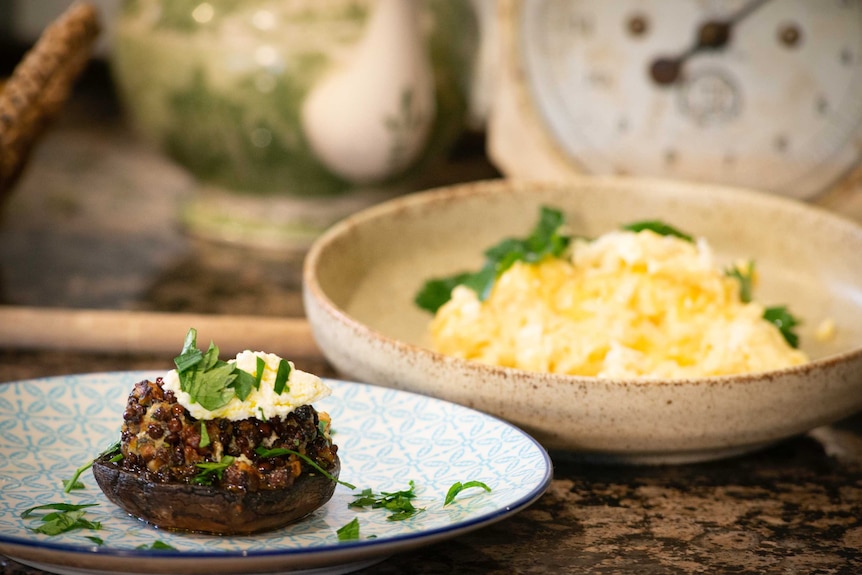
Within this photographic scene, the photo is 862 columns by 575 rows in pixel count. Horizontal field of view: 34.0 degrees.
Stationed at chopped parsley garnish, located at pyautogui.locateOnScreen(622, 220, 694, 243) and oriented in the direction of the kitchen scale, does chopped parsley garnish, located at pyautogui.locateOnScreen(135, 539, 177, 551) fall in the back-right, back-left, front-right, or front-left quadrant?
back-left

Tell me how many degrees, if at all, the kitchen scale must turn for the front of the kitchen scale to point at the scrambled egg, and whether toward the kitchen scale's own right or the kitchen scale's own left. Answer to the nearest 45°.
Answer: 0° — it already faces it

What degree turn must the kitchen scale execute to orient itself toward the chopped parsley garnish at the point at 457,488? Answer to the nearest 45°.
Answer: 0° — it already faces it

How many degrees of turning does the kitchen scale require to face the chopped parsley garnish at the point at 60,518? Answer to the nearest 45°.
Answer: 0° — it already faces it

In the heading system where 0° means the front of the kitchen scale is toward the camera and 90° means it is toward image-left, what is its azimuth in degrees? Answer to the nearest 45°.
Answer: approximately 0°
